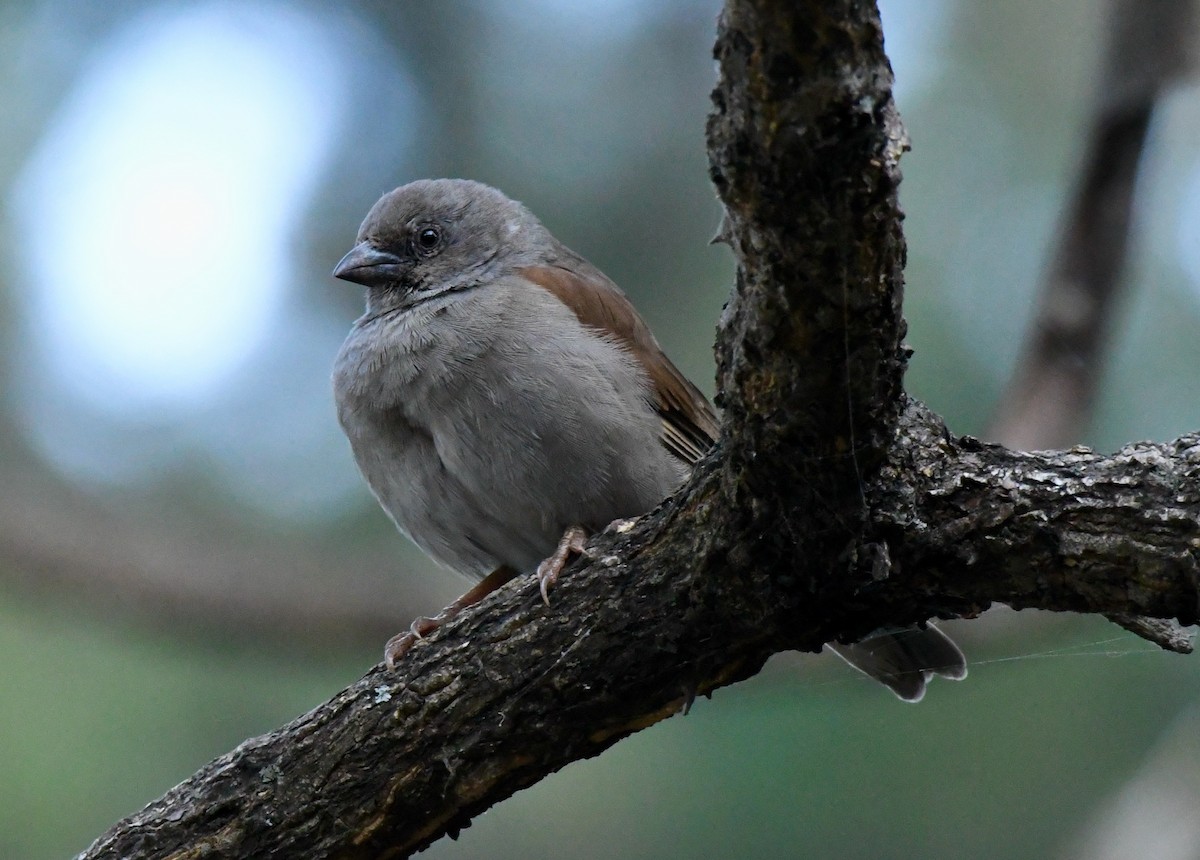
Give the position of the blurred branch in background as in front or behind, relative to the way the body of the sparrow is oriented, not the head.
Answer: behind

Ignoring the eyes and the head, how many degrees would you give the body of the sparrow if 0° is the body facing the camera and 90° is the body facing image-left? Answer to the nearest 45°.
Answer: approximately 45°
